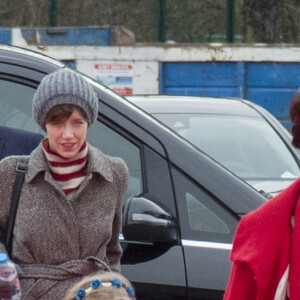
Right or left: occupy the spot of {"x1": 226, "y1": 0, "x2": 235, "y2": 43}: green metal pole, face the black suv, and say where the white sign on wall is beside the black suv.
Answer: right

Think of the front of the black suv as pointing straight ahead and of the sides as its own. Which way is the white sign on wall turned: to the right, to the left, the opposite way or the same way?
to the right

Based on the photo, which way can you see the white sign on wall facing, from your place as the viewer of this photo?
facing the viewer

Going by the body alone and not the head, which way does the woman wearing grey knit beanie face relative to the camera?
toward the camera

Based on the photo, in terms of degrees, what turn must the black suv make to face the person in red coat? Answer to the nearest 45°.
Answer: approximately 90° to its right

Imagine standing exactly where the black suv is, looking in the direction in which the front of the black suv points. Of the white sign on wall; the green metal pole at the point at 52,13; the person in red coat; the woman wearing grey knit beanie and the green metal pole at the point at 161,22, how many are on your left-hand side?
3

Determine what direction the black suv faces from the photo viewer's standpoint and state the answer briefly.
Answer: facing to the right of the viewer

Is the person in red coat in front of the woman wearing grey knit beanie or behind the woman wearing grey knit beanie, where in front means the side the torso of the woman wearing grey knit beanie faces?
in front

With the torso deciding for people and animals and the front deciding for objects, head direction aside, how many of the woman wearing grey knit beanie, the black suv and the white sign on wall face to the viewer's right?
1

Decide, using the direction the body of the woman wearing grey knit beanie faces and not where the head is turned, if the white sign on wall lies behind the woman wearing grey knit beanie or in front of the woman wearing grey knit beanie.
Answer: behind

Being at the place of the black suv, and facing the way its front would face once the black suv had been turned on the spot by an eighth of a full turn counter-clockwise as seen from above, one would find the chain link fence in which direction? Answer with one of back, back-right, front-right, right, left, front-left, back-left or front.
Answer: front-left

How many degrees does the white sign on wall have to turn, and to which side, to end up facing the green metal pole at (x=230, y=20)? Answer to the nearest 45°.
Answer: approximately 135° to its left
